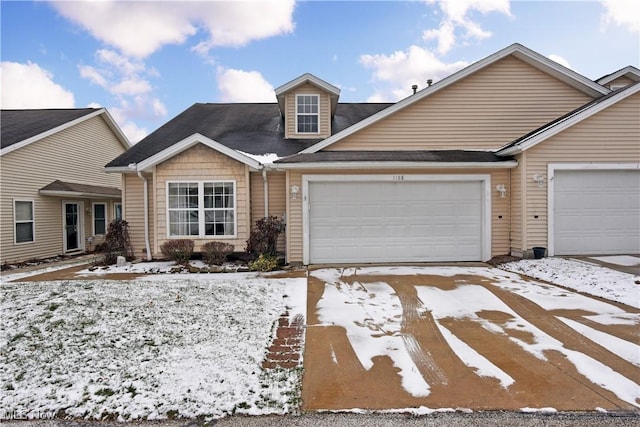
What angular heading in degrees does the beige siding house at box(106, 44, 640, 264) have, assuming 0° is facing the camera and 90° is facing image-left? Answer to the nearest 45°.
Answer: approximately 0°

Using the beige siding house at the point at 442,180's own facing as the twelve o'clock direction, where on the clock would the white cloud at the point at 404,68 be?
The white cloud is roughly at 6 o'clock from the beige siding house.

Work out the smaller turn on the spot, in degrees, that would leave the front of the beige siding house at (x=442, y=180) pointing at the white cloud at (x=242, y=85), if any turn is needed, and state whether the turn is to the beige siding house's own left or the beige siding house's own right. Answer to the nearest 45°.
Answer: approximately 135° to the beige siding house's own right

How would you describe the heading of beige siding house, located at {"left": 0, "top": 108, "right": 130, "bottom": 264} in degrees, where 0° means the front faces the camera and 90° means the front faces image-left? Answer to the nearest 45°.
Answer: approximately 315°

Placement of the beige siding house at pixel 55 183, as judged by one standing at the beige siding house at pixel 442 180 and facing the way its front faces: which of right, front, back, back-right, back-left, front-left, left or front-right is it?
right

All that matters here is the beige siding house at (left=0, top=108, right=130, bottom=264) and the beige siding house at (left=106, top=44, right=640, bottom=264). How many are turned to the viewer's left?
0
